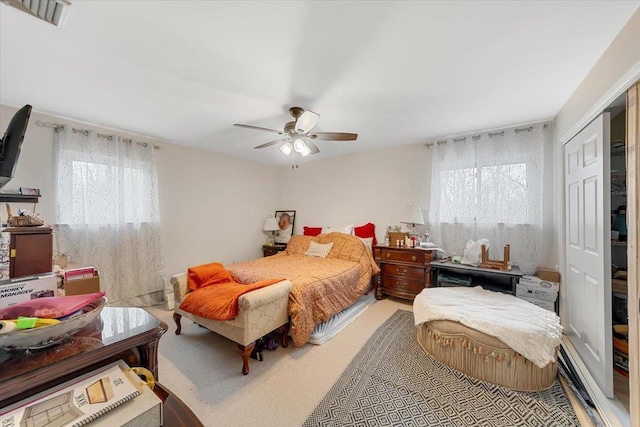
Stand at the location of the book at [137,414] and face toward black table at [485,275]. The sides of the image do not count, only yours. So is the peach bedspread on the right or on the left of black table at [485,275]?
left

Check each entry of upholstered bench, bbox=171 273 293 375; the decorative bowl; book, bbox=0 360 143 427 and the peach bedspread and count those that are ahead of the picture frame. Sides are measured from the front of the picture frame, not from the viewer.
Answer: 4

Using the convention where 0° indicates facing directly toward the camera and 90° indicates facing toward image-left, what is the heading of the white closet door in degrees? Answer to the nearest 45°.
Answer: approximately 45°

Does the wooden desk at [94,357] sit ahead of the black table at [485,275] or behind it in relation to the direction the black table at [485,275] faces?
ahead

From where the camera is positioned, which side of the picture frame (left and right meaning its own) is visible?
front

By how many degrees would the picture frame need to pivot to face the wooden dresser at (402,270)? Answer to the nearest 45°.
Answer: approximately 45° to its left

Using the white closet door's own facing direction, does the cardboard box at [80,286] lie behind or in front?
in front

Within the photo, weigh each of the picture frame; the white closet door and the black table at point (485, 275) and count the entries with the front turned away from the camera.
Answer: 0

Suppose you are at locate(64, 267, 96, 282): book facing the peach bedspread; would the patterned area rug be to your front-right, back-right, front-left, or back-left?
front-right

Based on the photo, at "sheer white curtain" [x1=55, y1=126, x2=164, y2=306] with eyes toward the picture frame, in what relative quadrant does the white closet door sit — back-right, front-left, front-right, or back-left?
front-right

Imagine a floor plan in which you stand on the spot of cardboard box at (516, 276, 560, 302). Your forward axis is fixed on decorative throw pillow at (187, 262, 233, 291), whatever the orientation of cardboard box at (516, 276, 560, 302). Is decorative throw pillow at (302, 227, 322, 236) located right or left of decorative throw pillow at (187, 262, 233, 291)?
right

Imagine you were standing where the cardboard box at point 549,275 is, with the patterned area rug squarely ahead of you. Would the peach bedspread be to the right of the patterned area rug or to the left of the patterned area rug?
right

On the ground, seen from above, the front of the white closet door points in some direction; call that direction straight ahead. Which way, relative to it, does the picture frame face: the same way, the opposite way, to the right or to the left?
to the left

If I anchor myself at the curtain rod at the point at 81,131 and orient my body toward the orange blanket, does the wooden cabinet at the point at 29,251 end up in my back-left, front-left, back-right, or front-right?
front-right

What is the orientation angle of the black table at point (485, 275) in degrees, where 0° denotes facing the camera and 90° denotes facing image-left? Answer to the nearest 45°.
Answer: approximately 45°
